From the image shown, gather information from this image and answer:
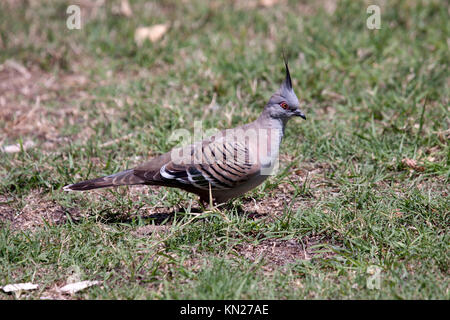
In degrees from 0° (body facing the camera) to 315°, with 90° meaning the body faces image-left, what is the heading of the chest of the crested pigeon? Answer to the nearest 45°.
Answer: approximately 270°
